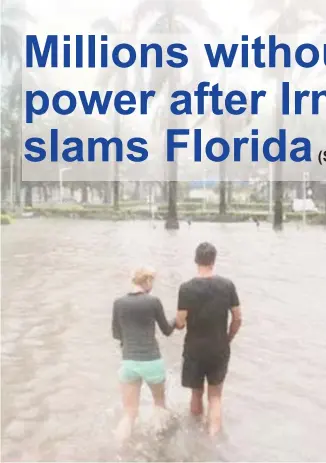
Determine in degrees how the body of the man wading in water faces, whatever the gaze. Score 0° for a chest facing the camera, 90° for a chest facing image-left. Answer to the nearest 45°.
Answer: approximately 180°

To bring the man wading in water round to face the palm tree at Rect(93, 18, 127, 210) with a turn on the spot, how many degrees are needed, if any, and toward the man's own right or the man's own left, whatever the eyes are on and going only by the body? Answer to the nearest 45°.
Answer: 0° — they already face it

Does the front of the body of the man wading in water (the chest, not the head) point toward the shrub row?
yes

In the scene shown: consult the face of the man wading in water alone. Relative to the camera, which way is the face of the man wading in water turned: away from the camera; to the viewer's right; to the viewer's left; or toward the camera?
away from the camera
